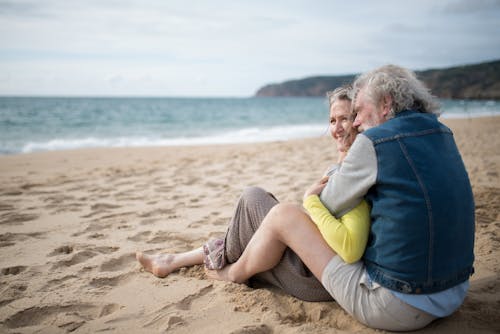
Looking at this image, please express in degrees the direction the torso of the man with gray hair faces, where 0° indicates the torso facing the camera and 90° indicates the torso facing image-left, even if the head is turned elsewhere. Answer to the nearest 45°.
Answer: approximately 135°

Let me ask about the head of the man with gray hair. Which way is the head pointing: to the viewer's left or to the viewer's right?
to the viewer's left
